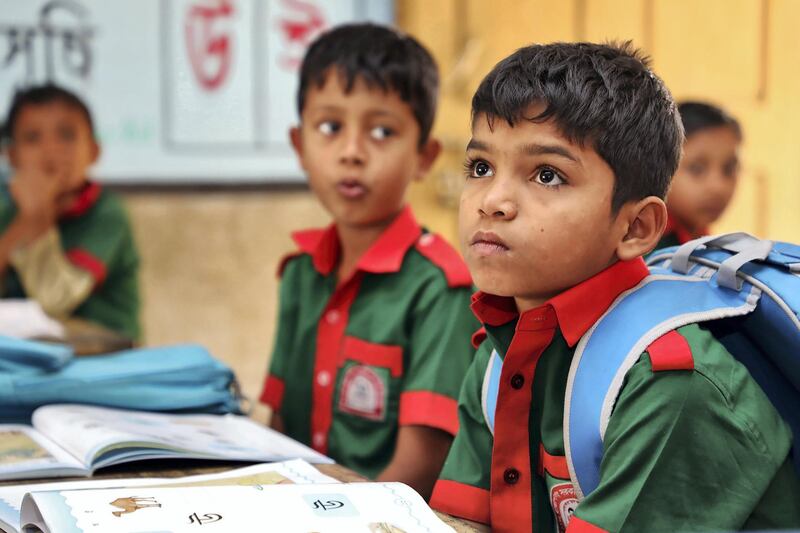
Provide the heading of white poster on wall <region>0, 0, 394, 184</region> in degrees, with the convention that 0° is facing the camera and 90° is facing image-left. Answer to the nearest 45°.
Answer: approximately 0°

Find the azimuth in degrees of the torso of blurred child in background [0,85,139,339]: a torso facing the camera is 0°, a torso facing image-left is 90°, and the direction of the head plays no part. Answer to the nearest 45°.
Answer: approximately 45°

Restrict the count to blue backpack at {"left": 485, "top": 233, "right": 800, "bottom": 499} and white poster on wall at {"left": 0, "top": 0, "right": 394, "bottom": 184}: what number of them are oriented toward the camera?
1

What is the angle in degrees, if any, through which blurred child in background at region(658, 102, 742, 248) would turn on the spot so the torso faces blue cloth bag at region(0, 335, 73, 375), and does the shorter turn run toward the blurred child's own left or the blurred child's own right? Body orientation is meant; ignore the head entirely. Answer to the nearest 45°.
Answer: approximately 90° to the blurred child's own right

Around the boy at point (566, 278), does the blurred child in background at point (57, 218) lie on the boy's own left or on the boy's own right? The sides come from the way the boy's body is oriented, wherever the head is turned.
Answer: on the boy's own right

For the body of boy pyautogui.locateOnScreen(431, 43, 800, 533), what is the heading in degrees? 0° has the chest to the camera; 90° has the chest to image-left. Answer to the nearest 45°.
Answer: approximately 45°

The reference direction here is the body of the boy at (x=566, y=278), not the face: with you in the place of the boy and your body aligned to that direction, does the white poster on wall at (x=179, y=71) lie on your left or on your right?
on your right

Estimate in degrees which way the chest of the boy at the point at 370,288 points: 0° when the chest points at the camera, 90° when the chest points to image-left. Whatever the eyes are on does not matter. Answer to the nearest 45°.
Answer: approximately 45°

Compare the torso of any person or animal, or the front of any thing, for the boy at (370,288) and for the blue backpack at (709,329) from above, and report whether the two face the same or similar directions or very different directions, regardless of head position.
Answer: very different directions
